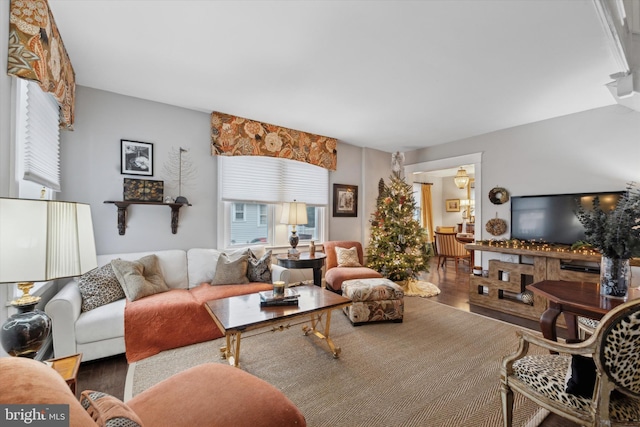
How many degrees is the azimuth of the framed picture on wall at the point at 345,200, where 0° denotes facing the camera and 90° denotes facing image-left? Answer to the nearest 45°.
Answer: approximately 315°

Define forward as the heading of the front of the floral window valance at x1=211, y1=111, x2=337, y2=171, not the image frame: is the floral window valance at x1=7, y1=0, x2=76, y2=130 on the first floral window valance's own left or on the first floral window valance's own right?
on the first floral window valance's own right

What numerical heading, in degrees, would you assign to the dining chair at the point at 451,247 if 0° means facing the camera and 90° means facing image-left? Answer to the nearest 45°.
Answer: approximately 225°

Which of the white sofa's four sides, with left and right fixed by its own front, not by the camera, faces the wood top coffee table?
front

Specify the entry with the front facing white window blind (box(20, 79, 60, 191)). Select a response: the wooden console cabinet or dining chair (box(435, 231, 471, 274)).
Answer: the wooden console cabinet

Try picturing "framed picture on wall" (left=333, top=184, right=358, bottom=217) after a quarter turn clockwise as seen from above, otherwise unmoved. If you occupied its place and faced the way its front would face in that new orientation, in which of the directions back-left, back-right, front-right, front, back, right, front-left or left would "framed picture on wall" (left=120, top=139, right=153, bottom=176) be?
front

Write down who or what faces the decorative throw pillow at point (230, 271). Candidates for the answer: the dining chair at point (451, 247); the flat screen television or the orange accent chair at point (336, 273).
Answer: the flat screen television

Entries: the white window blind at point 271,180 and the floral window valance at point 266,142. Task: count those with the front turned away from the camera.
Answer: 0

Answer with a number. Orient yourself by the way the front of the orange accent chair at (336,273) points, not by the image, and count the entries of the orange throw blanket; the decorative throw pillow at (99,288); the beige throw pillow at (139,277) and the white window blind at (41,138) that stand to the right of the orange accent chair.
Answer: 4

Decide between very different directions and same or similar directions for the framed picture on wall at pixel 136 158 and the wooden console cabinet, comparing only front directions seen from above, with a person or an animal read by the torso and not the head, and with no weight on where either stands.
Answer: very different directions

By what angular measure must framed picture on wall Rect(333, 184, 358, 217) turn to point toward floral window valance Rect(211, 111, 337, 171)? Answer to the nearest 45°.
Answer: approximately 90° to its right

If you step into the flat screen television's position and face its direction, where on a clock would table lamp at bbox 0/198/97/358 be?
The table lamp is roughly at 11 o'clock from the flat screen television.

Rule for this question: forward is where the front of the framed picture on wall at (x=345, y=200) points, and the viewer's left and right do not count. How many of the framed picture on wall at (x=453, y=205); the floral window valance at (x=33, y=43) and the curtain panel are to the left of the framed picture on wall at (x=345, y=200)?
2

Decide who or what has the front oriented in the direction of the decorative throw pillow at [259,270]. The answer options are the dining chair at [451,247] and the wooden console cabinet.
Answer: the wooden console cabinet

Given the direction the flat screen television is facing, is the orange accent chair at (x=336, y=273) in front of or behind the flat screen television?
in front
